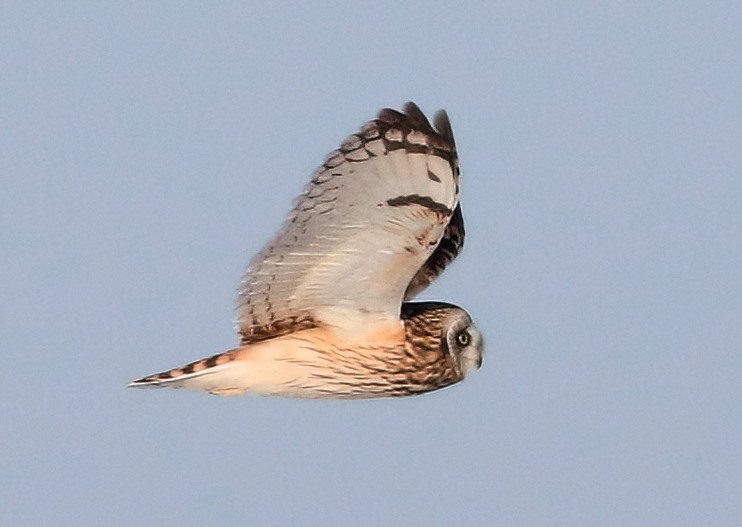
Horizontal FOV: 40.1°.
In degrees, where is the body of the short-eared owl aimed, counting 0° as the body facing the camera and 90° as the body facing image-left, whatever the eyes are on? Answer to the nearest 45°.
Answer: approximately 270°
